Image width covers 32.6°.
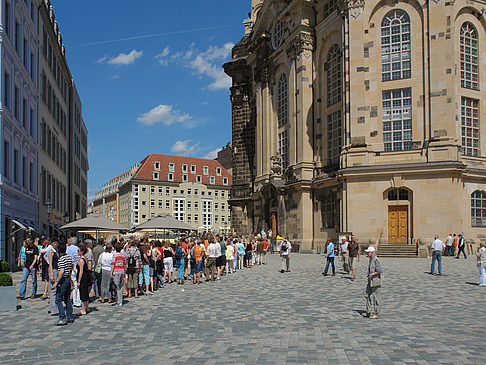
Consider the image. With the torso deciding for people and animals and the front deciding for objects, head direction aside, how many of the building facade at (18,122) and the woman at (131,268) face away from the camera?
1

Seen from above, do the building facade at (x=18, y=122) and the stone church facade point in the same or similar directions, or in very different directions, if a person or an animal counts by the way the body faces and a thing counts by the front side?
very different directions

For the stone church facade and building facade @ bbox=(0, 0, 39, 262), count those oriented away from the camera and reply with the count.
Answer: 0

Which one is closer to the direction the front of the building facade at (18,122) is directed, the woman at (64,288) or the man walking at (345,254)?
the man walking

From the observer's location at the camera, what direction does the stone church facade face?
facing the viewer and to the left of the viewer

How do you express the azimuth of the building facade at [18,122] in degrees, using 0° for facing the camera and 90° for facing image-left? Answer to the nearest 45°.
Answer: approximately 270°

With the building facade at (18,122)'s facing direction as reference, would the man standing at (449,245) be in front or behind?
in front

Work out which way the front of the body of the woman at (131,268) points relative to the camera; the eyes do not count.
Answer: away from the camera
